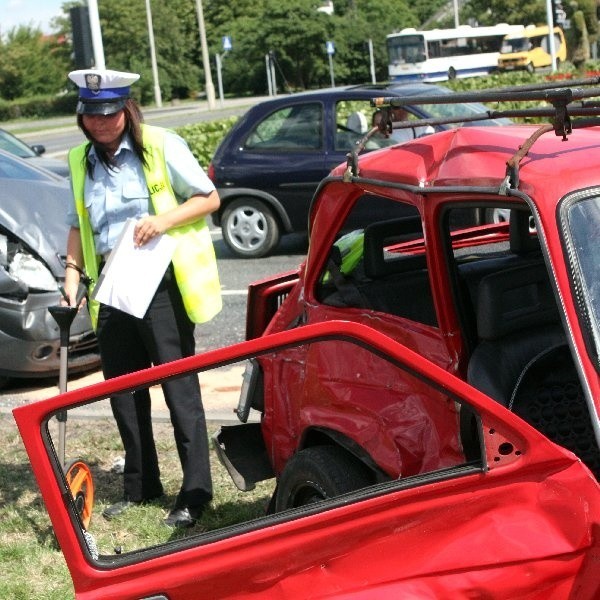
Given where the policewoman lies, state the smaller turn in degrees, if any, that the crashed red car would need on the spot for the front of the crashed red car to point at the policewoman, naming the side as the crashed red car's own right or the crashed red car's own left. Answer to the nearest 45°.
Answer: approximately 180°

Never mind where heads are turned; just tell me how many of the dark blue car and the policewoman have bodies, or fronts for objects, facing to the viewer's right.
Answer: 1

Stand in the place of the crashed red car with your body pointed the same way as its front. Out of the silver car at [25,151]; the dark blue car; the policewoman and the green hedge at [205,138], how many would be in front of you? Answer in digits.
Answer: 0

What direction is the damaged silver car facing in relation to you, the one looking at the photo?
facing the viewer and to the right of the viewer

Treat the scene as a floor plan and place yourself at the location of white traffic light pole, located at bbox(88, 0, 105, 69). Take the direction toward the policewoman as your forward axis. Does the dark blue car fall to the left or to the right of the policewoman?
left

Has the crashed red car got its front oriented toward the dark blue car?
no

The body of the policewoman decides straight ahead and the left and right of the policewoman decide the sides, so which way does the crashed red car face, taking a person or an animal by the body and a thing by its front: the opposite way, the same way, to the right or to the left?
to the left

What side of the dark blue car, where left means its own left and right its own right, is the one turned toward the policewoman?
right

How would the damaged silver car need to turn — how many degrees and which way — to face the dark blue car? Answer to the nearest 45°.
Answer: approximately 90° to its left

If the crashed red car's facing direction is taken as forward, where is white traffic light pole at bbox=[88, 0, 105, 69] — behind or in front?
behind

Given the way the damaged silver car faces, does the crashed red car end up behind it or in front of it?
in front

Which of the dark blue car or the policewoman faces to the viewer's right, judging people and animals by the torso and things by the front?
the dark blue car

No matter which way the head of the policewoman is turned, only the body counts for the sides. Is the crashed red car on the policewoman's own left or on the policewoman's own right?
on the policewoman's own left

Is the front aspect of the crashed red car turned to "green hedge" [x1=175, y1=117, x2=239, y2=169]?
no

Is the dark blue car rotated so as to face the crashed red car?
no

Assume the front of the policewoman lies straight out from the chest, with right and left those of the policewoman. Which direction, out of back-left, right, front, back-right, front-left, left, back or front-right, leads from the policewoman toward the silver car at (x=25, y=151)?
back-right

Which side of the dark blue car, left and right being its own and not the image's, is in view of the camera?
right
